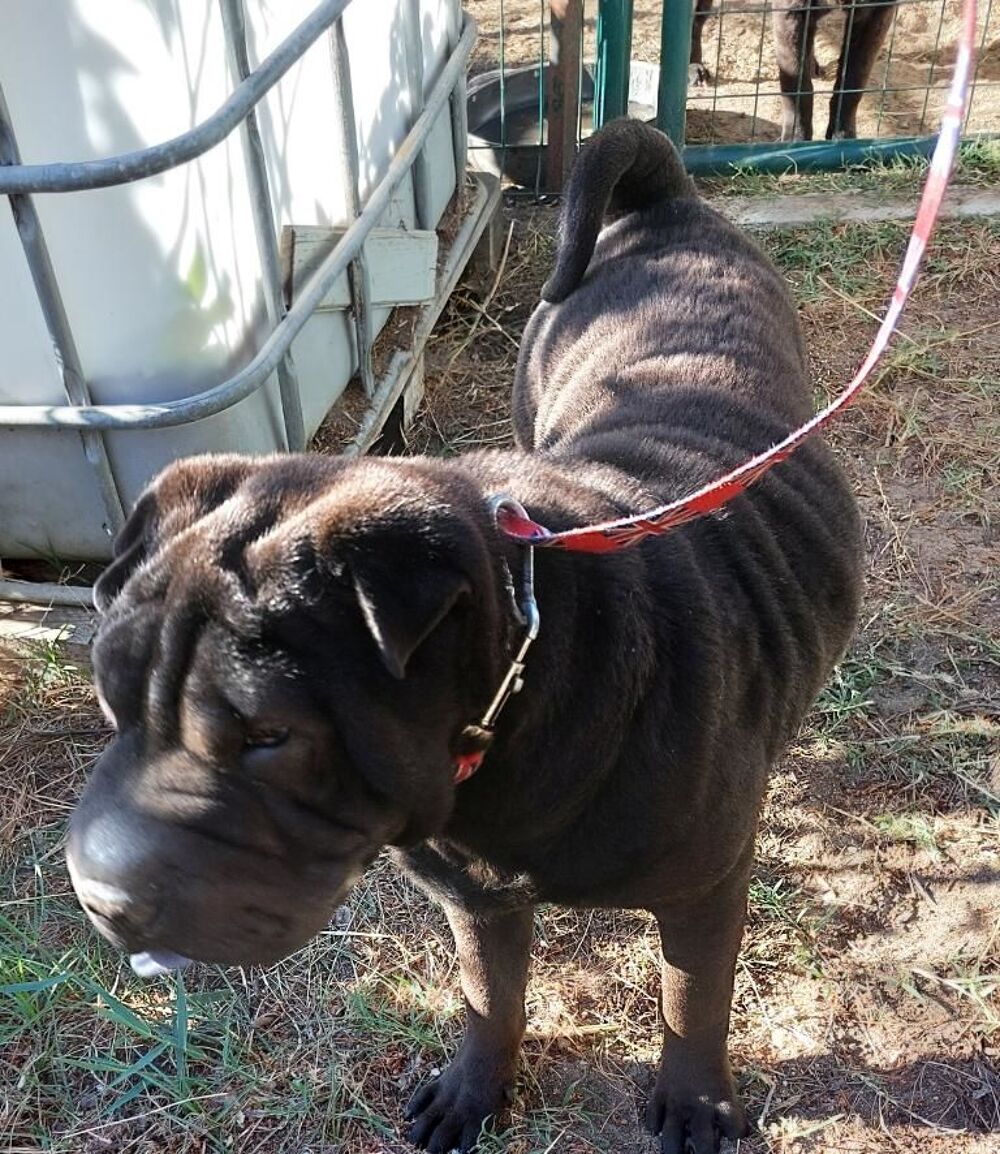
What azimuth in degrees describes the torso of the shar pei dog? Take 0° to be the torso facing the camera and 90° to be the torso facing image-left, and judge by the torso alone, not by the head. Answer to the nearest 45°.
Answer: approximately 45°

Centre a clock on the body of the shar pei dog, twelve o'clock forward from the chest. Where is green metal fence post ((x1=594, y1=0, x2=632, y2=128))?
The green metal fence post is roughly at 5 o'clock from the shar pei dog.

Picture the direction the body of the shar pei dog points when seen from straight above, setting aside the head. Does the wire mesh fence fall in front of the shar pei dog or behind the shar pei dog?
behind

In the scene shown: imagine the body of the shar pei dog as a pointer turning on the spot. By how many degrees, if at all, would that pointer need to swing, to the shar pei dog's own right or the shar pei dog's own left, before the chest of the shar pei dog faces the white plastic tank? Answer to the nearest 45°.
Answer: approximately 90° to the shar pei dog's own right
